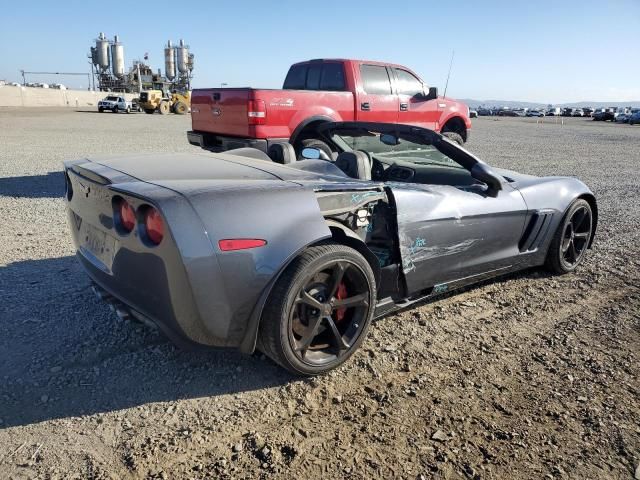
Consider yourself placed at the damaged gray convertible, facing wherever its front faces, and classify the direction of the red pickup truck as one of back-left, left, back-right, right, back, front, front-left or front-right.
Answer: front-left

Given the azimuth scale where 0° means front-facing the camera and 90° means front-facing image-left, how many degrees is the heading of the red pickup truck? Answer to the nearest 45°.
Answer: approximately 225°

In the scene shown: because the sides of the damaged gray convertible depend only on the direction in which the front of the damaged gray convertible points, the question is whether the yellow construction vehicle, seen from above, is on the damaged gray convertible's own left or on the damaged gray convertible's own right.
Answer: on the damaged gray convertible's own left

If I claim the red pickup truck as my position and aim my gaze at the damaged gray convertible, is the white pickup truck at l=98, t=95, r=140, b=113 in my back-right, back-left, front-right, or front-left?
back-right

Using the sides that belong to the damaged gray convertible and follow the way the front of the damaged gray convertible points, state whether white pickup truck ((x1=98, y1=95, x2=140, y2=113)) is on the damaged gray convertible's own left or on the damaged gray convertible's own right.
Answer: on the damaged gray convertible's own left

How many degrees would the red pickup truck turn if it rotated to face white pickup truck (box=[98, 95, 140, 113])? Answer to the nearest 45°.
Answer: approximately 90° to its left

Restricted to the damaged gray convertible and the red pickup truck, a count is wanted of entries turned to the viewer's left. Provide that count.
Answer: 0

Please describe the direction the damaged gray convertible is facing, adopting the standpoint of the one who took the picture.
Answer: facing away from the viewer and to the right of the viewer

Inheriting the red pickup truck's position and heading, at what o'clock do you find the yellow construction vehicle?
The yellow construction vehicle is roughly at 10 o'clock from the red pickup truck.

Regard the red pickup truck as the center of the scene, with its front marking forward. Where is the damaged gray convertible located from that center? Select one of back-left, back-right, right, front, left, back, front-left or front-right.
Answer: back-right
